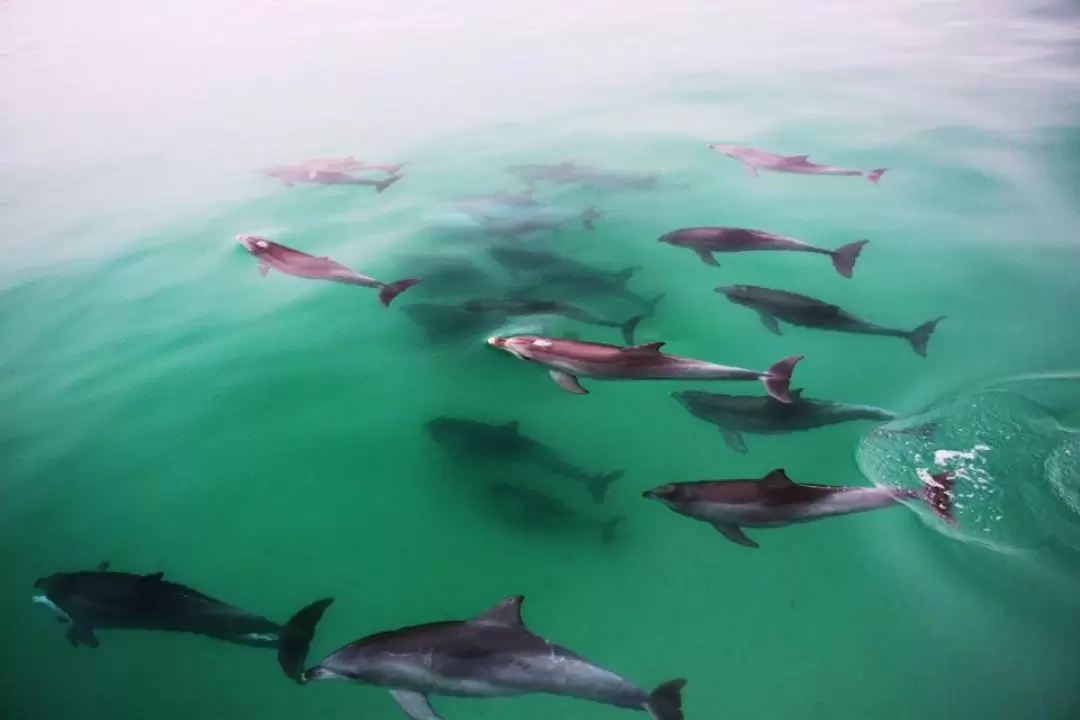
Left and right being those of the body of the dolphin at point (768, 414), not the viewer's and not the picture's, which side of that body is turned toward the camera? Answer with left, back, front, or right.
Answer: left

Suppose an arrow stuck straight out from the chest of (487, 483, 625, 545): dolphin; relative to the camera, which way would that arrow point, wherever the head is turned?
to the viewer's left

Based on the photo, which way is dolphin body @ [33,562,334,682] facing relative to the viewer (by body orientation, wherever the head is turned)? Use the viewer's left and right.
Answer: facing to the left of the viewer

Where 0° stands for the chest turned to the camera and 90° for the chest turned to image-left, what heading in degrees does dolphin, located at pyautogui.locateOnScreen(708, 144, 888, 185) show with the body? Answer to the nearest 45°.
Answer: approximately 90°

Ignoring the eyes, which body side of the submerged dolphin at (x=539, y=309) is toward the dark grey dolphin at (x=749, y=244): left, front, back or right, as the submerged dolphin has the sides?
back

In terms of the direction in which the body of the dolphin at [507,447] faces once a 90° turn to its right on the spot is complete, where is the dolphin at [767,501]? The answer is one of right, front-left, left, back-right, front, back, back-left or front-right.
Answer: back-right

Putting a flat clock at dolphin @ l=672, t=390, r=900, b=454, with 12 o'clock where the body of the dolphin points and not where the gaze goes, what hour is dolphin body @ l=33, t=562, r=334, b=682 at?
The dolphin body is roughly at 11 o'clock from the dolphin.

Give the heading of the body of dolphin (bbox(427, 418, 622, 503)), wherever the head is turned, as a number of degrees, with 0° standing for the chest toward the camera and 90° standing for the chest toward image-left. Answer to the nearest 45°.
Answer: approximately 90°

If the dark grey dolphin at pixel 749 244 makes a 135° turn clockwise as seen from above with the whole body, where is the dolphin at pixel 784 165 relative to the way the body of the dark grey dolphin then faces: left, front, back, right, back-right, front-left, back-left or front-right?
front-left

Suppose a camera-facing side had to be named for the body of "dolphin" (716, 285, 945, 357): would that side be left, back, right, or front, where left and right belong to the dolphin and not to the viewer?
left

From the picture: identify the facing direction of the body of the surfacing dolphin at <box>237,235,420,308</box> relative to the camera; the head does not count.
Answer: to the viewer's left

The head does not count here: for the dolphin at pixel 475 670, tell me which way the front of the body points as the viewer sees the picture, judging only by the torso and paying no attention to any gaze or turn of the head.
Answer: to the viewer's left

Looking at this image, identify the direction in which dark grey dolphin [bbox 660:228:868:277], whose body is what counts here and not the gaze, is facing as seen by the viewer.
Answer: to the viewer's left

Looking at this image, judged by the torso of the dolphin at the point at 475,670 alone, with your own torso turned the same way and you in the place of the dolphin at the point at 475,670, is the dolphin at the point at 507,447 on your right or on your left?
on your right
